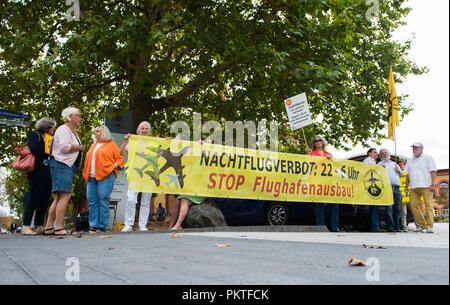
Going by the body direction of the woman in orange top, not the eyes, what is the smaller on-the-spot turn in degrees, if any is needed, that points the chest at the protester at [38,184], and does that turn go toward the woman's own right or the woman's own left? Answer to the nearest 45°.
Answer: approximately 45° to the woman's own right

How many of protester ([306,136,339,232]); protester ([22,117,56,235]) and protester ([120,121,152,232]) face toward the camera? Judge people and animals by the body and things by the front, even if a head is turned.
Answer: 2

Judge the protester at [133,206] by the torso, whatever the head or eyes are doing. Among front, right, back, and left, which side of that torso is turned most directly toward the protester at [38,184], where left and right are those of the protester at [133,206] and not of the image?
right

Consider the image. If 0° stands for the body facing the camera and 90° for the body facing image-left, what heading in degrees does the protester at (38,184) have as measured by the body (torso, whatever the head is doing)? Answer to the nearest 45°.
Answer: approximately 270°

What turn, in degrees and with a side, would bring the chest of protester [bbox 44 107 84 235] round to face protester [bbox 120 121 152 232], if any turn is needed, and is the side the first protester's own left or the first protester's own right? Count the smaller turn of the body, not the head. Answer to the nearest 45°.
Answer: approximately 45° to the first protester's own left

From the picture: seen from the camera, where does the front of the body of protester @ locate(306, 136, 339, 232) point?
toward the camera

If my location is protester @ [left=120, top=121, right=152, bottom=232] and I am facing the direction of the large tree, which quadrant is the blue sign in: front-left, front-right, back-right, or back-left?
front-left

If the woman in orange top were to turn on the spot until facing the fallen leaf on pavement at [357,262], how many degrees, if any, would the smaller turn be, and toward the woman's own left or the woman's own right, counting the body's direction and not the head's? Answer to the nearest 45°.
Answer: approximately 45° to the woman's own left

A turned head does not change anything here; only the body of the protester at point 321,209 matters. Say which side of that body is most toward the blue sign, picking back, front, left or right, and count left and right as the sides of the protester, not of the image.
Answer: right

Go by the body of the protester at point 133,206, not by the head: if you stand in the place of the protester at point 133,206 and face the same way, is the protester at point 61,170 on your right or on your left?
on your right

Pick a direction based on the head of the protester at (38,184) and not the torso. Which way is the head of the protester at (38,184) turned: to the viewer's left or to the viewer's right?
to the viewer's right
